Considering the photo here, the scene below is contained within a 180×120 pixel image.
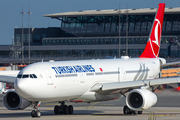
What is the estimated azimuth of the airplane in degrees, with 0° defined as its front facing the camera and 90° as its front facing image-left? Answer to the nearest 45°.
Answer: approximately 45°
